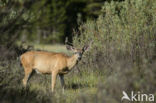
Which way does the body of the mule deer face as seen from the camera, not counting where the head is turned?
to the viewer's right
